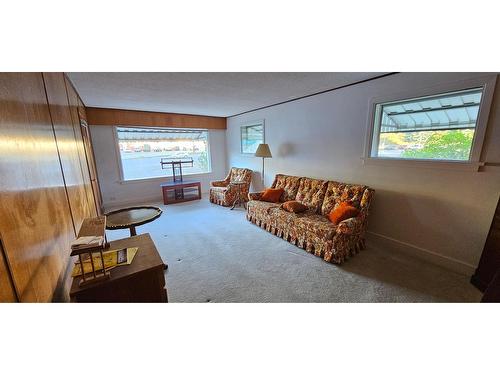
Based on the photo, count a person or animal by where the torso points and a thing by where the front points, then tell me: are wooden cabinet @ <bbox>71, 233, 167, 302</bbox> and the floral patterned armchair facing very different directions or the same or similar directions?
very different directions

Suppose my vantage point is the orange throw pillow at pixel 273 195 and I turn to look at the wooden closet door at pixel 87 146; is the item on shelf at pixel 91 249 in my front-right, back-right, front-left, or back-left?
front-left

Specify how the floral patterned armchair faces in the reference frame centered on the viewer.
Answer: facing the viewer and to the left of the viewer

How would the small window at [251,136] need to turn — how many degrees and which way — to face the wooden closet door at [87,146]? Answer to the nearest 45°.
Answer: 0° — it already faces it

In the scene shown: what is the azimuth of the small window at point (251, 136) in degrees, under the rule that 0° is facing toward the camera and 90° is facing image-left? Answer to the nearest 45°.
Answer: approximately 45°

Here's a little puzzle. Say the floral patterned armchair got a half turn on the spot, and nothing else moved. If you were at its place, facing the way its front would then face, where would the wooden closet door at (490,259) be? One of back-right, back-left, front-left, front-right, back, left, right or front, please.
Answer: right

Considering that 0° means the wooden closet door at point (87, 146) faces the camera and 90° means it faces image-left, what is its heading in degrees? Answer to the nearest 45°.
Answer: approximately 270°

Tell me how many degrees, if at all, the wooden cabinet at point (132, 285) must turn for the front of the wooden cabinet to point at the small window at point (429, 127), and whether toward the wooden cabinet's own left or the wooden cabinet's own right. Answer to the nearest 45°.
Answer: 0° — it already faces it

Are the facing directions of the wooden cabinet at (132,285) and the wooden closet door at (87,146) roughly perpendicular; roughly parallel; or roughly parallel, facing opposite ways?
roughly parallel

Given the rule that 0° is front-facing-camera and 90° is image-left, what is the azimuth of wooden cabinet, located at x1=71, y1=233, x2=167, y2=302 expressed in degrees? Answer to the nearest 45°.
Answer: approximately 270°

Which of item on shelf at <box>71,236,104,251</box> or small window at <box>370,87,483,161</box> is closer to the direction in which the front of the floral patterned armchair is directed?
the item on shelf

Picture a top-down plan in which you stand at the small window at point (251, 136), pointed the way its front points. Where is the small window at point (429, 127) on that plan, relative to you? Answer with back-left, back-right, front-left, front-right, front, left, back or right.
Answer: left

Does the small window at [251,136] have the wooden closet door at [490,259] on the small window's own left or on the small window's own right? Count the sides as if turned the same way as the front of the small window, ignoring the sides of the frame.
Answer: on the small window's own left

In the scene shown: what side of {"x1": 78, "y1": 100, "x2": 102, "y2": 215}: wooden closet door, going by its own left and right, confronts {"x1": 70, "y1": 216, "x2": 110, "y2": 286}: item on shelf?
right
